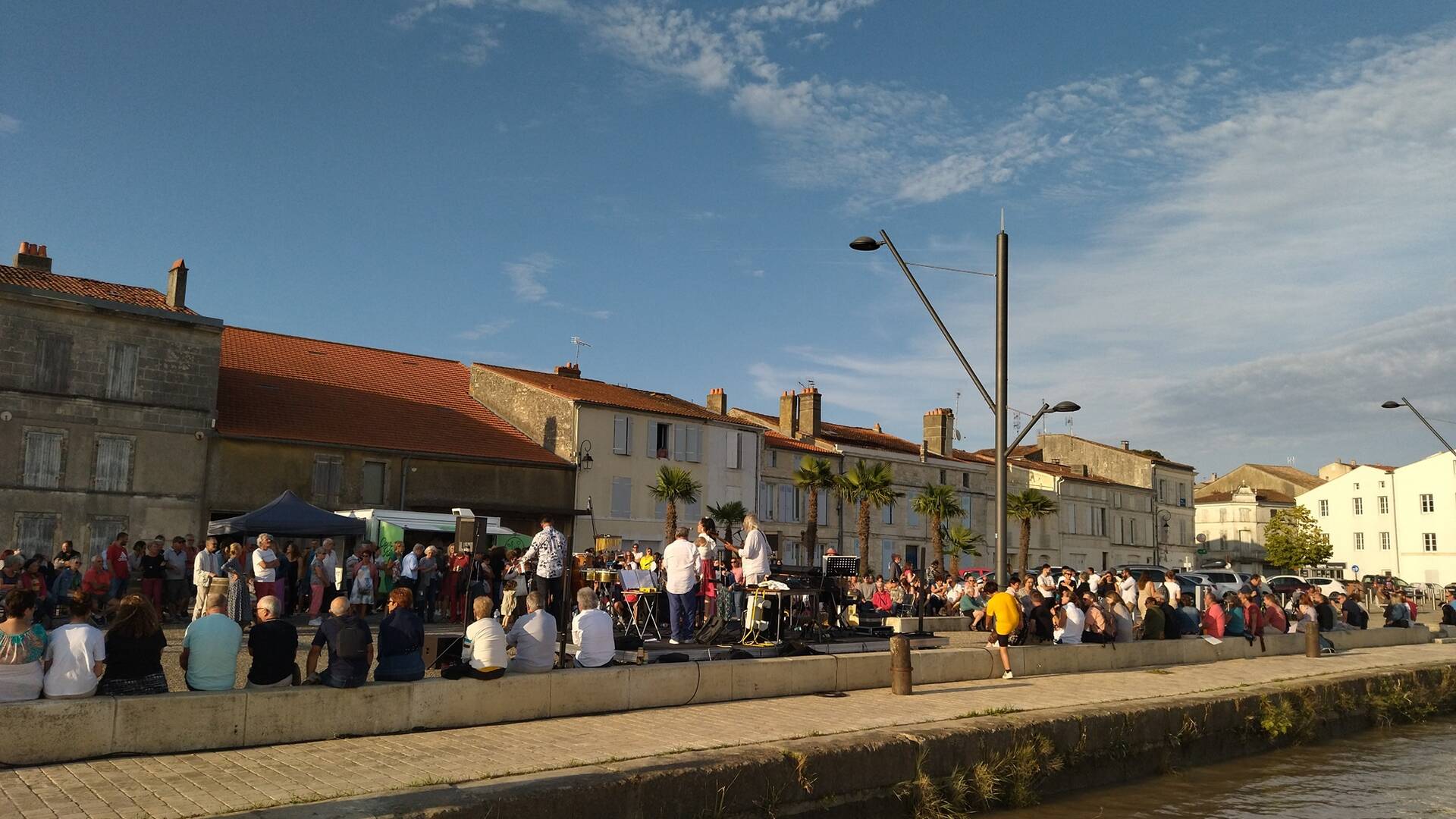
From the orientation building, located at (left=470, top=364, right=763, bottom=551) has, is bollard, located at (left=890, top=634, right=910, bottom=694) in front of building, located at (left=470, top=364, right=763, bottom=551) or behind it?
in front

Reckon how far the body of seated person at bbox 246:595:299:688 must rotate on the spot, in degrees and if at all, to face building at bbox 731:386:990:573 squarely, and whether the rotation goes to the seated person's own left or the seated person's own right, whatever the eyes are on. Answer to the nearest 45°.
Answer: approximately 45° to the seated person's own right

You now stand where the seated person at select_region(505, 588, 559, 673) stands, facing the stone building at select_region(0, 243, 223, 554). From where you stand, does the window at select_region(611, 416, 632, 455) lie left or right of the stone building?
right

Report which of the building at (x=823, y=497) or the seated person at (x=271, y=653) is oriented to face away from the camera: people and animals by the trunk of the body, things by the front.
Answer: the seated person

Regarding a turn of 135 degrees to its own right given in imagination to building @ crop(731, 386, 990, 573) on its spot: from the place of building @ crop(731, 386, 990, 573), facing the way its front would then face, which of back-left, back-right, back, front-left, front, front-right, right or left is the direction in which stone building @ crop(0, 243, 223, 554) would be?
front-left

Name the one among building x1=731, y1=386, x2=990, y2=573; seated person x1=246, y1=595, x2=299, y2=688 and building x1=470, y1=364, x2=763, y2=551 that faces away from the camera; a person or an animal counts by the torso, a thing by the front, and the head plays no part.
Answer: the seated person

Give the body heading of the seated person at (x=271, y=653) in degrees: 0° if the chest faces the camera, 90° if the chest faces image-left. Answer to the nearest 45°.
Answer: approximately 180°

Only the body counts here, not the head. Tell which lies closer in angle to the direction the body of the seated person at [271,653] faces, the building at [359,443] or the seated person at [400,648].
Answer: the building

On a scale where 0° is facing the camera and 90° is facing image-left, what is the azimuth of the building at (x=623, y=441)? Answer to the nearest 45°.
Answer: approximately 315°

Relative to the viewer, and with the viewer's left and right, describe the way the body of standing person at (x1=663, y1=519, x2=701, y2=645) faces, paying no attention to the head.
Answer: facing away from the viewer

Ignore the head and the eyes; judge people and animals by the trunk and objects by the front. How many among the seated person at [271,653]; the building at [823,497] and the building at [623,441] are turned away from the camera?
1

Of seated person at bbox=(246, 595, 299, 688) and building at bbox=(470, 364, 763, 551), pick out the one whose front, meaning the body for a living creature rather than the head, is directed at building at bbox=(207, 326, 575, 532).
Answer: the seated person

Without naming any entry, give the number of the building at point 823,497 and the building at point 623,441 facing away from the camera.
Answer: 0

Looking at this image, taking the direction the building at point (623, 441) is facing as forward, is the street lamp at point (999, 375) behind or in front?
in front

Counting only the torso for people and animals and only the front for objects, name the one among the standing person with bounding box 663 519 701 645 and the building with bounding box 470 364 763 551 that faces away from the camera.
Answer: the standing person

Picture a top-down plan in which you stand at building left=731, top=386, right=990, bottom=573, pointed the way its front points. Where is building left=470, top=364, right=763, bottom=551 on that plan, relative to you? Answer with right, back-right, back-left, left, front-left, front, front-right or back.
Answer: right
